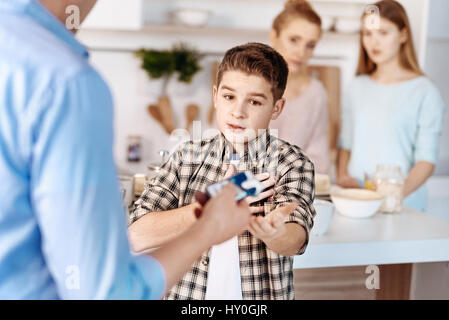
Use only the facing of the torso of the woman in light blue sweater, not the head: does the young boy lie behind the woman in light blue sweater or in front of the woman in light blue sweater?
in front

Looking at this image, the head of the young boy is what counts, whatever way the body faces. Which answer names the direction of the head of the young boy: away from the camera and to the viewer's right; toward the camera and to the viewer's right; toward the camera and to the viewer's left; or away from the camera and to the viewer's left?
toward the camera and to the viewer's left

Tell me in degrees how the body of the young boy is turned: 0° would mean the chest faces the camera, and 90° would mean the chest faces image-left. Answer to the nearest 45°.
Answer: approximately 0°

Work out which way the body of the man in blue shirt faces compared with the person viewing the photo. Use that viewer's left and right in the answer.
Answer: facing away from the viewer and to the right of the viewer

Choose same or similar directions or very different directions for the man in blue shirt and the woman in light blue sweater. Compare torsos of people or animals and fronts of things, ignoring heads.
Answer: very different directions

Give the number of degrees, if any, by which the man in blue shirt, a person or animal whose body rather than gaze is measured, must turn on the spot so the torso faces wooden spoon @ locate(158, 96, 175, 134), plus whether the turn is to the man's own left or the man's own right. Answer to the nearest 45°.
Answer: approximately 45° to the man's own left

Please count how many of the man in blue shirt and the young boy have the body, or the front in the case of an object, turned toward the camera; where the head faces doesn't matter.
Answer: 1
